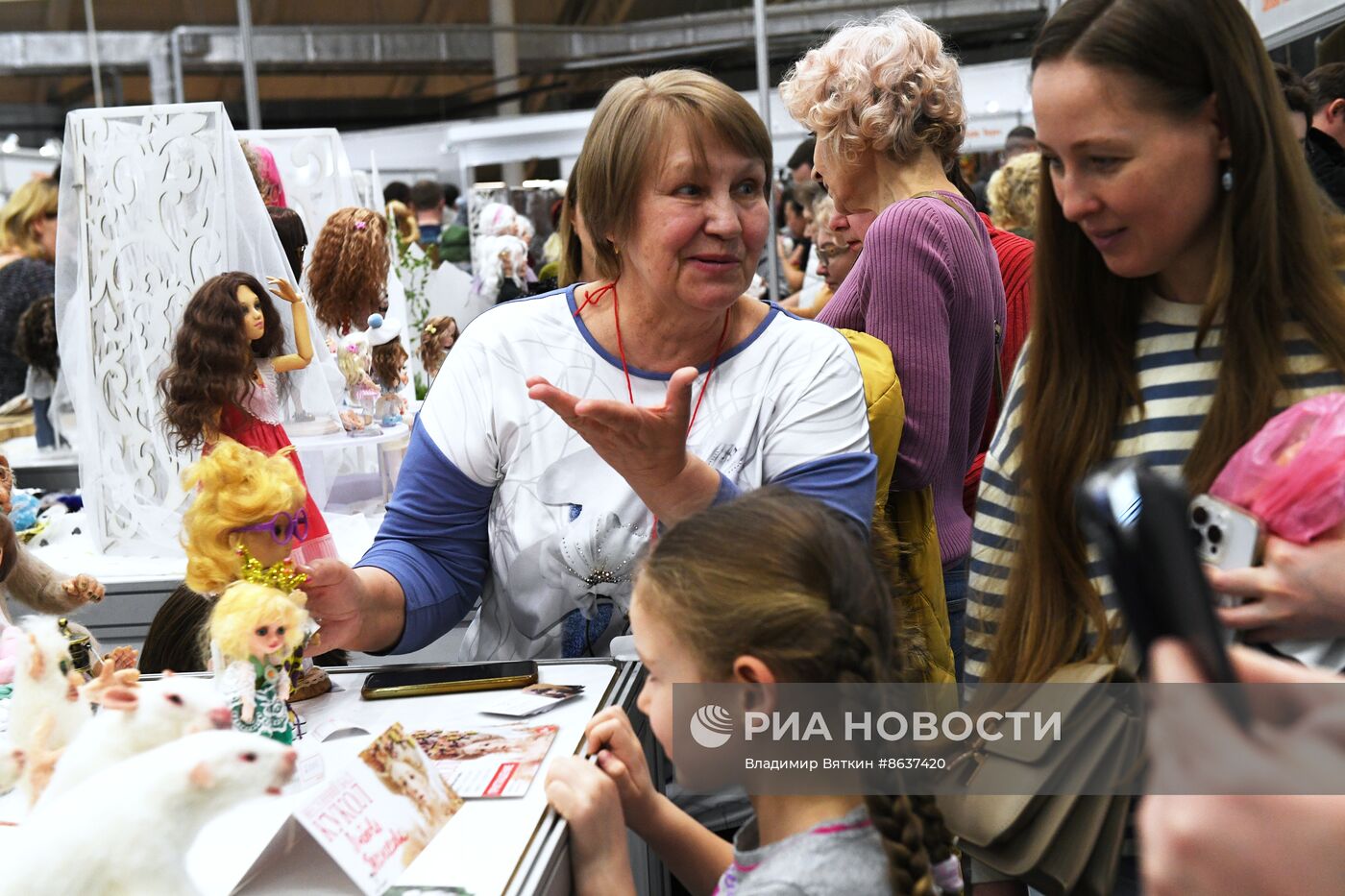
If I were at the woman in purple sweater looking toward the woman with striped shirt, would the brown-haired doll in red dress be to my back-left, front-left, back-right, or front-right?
back-right

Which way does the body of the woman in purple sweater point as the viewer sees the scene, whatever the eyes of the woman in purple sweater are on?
to the viewer's left

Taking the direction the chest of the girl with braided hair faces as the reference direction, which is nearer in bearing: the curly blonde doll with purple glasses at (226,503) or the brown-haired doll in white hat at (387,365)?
the curly blonde doll with purple glasses

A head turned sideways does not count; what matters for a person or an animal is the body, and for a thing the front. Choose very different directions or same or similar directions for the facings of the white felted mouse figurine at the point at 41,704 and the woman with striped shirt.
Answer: very different directions

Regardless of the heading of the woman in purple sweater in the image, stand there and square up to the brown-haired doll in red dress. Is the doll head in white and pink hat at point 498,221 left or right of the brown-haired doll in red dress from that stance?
right

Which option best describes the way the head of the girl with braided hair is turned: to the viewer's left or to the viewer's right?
to the viewer's left

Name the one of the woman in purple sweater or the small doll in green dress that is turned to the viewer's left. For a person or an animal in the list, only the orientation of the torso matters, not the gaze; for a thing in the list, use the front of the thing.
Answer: the woman in purple sweater

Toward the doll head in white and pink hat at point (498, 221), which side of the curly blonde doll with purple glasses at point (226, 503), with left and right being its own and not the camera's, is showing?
left

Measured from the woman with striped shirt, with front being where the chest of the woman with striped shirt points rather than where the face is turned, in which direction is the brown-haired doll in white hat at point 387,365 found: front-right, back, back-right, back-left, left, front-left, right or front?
right
